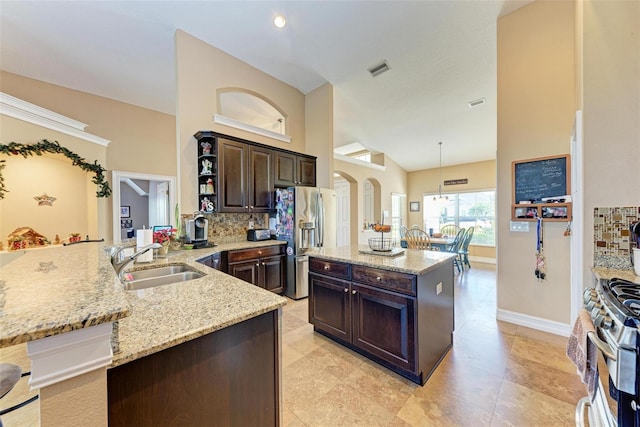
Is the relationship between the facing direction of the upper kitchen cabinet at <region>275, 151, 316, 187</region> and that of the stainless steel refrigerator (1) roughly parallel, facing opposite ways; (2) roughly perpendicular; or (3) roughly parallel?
roughly parallel

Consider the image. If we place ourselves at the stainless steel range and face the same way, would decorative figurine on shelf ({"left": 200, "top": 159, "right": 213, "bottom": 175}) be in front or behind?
in front

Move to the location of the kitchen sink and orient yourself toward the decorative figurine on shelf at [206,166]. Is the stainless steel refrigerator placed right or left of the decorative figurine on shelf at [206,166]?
right

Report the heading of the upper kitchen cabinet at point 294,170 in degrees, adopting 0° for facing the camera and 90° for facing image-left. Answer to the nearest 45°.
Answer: approximately 315°

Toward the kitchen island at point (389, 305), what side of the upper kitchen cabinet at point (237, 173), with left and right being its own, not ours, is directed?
front

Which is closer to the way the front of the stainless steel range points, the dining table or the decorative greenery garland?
the decorative greenery garland

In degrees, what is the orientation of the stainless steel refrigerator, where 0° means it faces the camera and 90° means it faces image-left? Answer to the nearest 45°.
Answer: approximately 315°

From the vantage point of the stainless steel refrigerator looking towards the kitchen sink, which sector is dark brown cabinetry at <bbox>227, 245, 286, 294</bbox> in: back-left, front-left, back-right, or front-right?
front-right

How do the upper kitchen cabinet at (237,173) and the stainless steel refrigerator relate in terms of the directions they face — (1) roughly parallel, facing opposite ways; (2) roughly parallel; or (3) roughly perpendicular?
roughly parallel

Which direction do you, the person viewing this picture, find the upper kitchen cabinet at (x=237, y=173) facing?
facing the viewer and to the right of the viewer

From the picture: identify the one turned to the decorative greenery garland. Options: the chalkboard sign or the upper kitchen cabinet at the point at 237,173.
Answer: the chalkboard sign

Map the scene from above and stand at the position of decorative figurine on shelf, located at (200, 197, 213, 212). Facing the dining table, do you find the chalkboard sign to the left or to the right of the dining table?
right

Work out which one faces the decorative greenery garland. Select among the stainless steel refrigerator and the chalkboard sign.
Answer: the chalkboard sign

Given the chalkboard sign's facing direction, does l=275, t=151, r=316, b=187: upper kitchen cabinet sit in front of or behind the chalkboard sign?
in front

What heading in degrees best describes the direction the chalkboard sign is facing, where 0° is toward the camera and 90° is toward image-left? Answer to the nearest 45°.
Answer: approximately 45°
